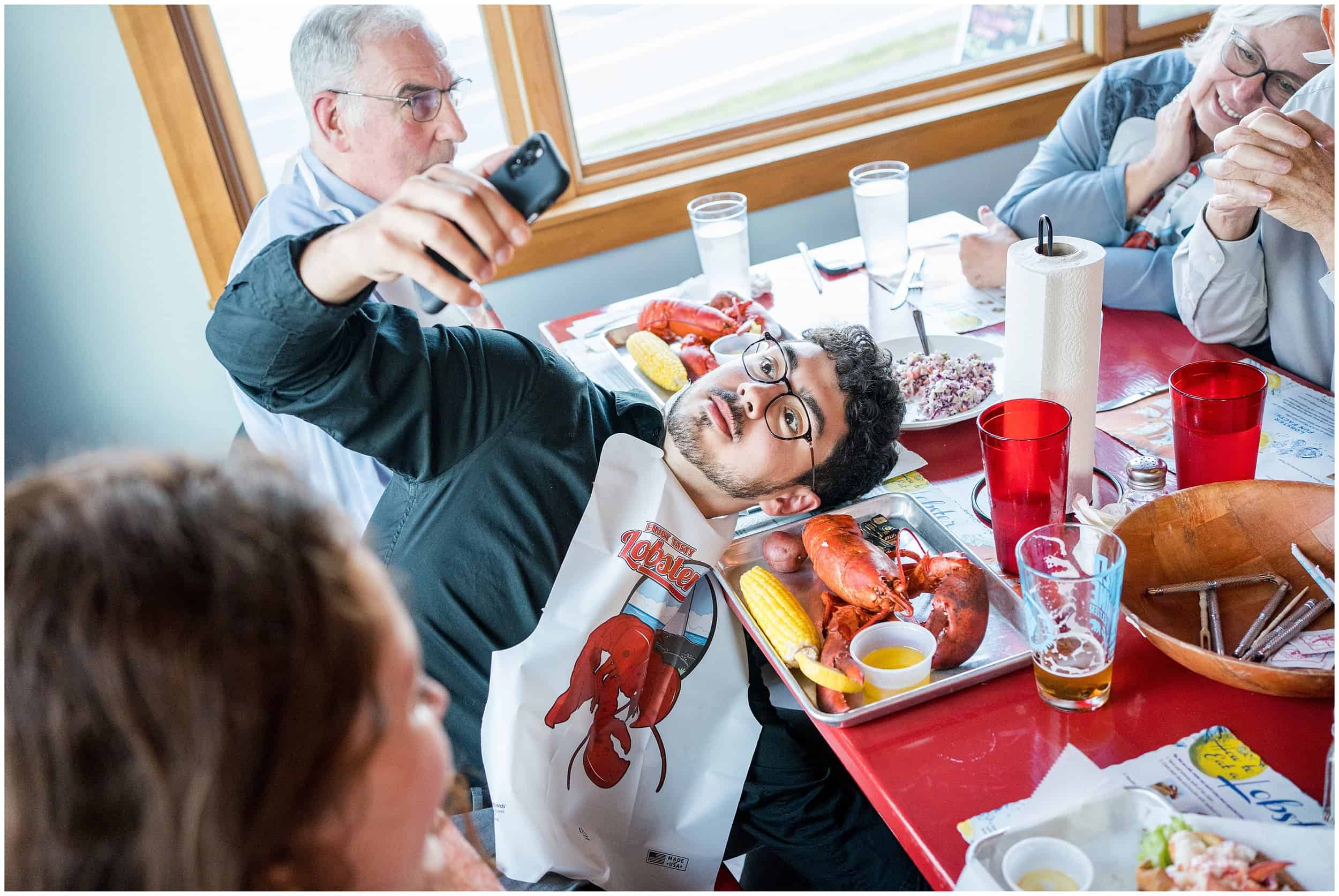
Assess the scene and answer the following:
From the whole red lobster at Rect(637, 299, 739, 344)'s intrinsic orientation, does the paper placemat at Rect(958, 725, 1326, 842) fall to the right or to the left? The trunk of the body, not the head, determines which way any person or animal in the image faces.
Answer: on its right

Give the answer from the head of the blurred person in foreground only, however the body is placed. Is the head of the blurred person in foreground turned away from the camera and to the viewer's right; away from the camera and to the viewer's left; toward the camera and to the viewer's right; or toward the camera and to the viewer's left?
away from the camera and to the viewer's right

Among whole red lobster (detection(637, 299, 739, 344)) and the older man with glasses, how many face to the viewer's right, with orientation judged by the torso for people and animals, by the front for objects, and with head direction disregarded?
2

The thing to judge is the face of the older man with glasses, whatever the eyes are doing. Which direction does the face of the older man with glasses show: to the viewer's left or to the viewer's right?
to the viewer's right

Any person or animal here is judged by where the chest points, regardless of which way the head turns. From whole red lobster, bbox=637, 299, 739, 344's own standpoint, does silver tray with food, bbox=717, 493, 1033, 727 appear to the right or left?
on its right

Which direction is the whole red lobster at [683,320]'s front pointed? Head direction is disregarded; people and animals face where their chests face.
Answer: to the viewer's right

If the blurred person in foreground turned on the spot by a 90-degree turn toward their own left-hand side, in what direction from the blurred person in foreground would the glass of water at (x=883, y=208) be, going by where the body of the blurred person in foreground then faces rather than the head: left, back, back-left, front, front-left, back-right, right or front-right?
right

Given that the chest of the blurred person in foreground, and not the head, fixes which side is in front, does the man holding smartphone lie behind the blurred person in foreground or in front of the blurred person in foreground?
in front

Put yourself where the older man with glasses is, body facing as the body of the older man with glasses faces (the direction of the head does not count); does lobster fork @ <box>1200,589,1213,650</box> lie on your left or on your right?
on your right

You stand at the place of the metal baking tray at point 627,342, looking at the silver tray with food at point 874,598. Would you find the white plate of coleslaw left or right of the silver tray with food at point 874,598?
left

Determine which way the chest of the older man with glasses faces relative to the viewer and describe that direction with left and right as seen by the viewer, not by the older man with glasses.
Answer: facing to the right of the viewer

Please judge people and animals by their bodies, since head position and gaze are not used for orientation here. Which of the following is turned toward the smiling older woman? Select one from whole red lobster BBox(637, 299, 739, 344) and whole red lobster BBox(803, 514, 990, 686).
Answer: whole red lobster BBox(637, 299, 739, 344)

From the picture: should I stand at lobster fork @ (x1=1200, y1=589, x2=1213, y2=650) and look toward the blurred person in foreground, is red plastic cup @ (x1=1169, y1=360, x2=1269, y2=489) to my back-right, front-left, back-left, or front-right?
back-right

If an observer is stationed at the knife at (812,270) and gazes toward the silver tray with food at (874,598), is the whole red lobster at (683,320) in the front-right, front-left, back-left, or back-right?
front-right
